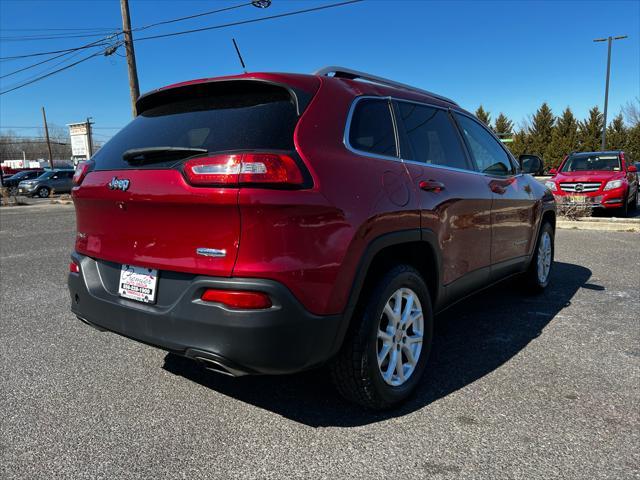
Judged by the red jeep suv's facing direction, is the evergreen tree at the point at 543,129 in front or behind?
in front

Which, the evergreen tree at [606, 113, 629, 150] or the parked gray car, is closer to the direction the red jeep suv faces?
the evergreen tree

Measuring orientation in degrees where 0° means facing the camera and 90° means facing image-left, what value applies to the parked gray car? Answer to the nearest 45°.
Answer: approximately 45°

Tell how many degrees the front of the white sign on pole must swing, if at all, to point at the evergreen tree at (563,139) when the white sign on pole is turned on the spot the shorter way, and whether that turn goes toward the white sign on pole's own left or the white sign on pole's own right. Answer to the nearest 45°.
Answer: approximately 90° to the white sign on pole's own left

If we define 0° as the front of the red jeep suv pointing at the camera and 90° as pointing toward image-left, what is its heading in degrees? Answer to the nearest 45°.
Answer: approximately 225°

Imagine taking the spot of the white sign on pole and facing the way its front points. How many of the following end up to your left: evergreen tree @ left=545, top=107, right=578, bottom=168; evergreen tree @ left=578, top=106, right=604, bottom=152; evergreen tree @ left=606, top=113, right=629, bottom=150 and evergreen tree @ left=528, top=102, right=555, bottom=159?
4

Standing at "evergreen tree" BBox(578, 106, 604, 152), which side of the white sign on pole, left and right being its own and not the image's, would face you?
left

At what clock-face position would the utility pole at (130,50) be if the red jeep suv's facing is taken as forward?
The utility pole is roughly at 10 o'clock from the red jeep suv.

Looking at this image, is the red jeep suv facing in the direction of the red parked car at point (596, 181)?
yes

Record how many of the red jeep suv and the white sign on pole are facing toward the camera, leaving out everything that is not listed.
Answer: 1
